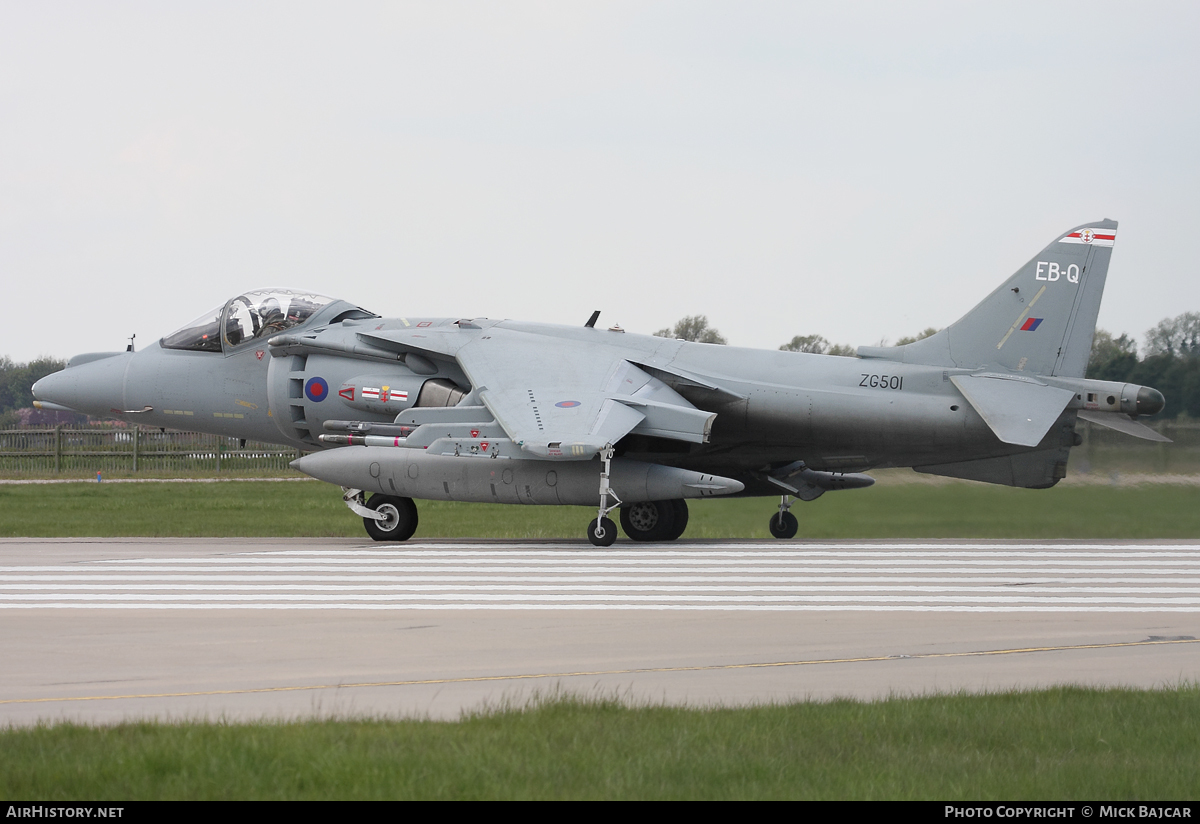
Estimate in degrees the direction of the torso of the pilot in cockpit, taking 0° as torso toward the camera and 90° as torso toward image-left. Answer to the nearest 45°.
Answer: approximately 90°

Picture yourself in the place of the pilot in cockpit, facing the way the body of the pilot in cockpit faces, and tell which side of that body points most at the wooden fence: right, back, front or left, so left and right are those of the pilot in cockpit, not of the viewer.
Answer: right
